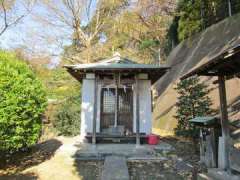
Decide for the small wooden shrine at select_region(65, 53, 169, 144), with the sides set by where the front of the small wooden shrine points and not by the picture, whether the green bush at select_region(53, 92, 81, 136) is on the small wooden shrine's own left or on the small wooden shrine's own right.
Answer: on the small wooden shrine's own right

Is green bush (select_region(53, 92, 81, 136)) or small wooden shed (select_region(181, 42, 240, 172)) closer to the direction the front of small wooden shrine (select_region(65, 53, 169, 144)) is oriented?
the small wooden shed

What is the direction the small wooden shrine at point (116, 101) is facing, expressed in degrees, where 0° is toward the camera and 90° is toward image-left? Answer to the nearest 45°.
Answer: approximately 0°

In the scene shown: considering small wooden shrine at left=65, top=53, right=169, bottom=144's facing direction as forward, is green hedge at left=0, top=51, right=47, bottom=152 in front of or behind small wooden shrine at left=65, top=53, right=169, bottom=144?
in front
